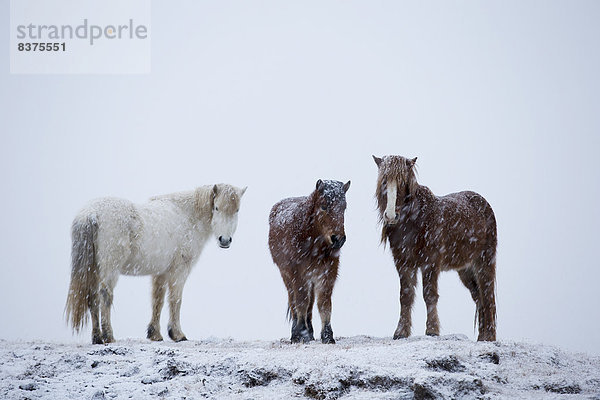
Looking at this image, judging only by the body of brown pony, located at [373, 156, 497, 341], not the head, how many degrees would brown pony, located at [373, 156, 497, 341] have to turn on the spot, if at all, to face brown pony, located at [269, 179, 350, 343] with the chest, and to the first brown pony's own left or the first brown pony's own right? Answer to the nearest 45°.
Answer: approximately 45° to the first brown pony's own right

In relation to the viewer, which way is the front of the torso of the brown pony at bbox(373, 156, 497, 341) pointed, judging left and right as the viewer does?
facing the viewer and to the left of the viewer

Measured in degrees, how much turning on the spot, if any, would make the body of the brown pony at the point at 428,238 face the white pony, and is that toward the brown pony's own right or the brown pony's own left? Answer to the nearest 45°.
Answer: approximately 45° to the brown pony's own right
